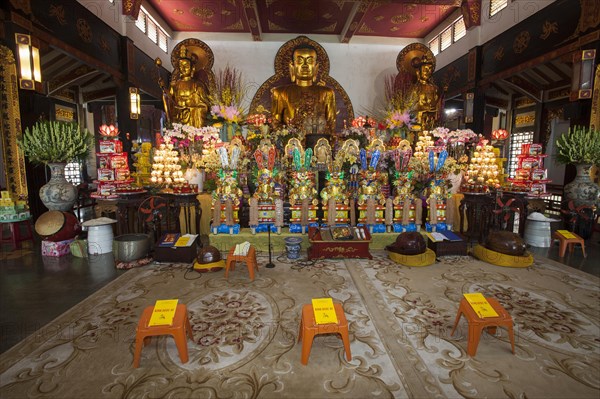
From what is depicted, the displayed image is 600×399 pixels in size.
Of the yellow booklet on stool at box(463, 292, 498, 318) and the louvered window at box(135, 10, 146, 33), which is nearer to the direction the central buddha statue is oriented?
the yellow booklet on stool

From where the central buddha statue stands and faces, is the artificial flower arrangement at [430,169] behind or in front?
in front

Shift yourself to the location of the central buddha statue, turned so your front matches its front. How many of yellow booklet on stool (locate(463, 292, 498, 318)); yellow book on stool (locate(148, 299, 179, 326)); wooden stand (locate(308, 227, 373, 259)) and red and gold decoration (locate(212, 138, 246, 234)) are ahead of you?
4

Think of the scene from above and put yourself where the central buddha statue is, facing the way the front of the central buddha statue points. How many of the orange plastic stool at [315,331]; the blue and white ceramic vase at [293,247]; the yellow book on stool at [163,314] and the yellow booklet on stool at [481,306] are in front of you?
4

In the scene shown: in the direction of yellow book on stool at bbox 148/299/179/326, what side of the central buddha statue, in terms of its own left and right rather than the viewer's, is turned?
front

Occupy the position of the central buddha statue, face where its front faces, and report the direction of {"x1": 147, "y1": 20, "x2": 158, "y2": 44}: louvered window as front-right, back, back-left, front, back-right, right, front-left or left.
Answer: right

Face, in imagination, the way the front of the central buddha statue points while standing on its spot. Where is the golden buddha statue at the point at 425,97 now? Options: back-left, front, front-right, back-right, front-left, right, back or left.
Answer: left

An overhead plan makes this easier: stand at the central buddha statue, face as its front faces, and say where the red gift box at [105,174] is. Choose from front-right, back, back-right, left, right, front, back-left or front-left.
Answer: front-right

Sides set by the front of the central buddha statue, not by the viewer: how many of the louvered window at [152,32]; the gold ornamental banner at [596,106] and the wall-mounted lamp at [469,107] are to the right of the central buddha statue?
1

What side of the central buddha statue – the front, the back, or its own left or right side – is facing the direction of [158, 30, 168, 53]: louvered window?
right

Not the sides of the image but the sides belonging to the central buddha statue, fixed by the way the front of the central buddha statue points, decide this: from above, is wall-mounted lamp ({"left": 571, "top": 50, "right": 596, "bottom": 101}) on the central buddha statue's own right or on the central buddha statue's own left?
on the central buddha statue's own left

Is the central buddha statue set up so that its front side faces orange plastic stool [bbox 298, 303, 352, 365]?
yes

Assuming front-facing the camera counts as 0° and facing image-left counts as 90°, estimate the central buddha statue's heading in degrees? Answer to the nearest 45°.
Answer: approximately 0°

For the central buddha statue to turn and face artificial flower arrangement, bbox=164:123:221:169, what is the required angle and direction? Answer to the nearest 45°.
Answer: approximately 45° to its right

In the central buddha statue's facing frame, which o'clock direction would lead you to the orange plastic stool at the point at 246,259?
The orange plastic stool is roughly at 12 o'clock from the central buddha statue.

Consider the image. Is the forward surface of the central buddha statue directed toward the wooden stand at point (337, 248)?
yes

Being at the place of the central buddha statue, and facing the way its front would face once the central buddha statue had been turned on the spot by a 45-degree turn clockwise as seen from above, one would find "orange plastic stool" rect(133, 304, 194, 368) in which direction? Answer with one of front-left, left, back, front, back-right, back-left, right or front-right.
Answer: front-left
